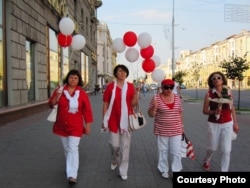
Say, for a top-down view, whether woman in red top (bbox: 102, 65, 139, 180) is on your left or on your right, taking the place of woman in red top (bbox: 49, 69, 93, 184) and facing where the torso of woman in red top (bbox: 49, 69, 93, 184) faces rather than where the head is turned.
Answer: on your left

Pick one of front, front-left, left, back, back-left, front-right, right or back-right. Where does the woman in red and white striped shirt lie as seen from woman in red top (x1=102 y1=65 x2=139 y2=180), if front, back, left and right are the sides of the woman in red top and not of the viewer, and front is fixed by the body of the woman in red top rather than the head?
left

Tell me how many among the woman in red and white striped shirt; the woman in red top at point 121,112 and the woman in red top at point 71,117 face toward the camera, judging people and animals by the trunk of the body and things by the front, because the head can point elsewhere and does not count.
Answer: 3

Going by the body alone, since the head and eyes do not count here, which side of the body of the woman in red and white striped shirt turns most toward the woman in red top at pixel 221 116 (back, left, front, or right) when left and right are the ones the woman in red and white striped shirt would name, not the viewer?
left

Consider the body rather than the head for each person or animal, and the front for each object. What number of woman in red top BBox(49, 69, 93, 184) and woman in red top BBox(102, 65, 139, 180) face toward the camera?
2

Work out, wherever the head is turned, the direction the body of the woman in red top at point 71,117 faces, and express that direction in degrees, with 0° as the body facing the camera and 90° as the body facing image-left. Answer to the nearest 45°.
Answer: approximately 0°

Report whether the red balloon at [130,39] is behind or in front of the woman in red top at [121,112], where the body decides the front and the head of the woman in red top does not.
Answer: behind

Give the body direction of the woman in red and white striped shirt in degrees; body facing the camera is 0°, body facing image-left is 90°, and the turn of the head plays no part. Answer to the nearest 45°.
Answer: approximately 0°
